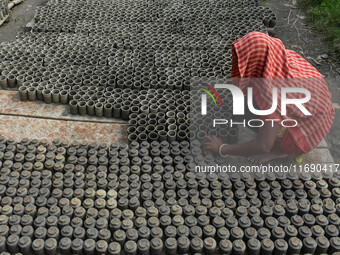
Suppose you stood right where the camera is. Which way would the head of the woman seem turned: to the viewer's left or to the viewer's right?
to the viewer's left

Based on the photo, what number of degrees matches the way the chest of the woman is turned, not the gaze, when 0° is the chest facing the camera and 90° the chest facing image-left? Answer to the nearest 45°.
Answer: approximately 90°
